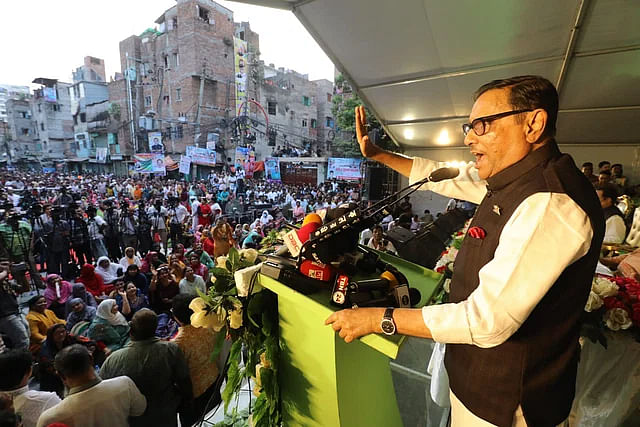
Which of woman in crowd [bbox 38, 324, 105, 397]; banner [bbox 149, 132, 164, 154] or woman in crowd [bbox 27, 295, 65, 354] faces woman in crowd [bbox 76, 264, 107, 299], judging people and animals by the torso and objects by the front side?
the banner

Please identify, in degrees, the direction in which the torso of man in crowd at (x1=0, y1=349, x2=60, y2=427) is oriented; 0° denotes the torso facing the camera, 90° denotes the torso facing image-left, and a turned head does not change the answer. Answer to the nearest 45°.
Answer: approximately 180°

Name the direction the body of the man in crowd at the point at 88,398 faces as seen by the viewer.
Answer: away from the camera

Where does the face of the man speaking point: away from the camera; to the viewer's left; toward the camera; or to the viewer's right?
to the viewer's left

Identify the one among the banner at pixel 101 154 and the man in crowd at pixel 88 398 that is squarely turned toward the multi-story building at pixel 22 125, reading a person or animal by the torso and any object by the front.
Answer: the man in crowd

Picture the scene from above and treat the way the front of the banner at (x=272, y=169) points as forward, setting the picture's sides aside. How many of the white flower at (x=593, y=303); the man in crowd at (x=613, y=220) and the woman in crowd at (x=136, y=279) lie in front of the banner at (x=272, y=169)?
3

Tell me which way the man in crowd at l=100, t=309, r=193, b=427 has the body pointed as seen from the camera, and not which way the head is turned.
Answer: away from the camera

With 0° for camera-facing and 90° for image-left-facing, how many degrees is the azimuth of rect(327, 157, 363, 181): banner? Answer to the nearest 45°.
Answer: approximately 0°

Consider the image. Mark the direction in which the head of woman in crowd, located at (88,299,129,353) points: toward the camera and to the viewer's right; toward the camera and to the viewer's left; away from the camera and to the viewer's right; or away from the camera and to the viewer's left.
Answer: toward the camera and to the viewer's right

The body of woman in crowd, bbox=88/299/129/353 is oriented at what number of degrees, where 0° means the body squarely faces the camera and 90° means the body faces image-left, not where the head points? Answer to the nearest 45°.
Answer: approximately 315°

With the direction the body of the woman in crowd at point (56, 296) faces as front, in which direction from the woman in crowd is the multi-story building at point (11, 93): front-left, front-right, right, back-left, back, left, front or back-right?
back-left
